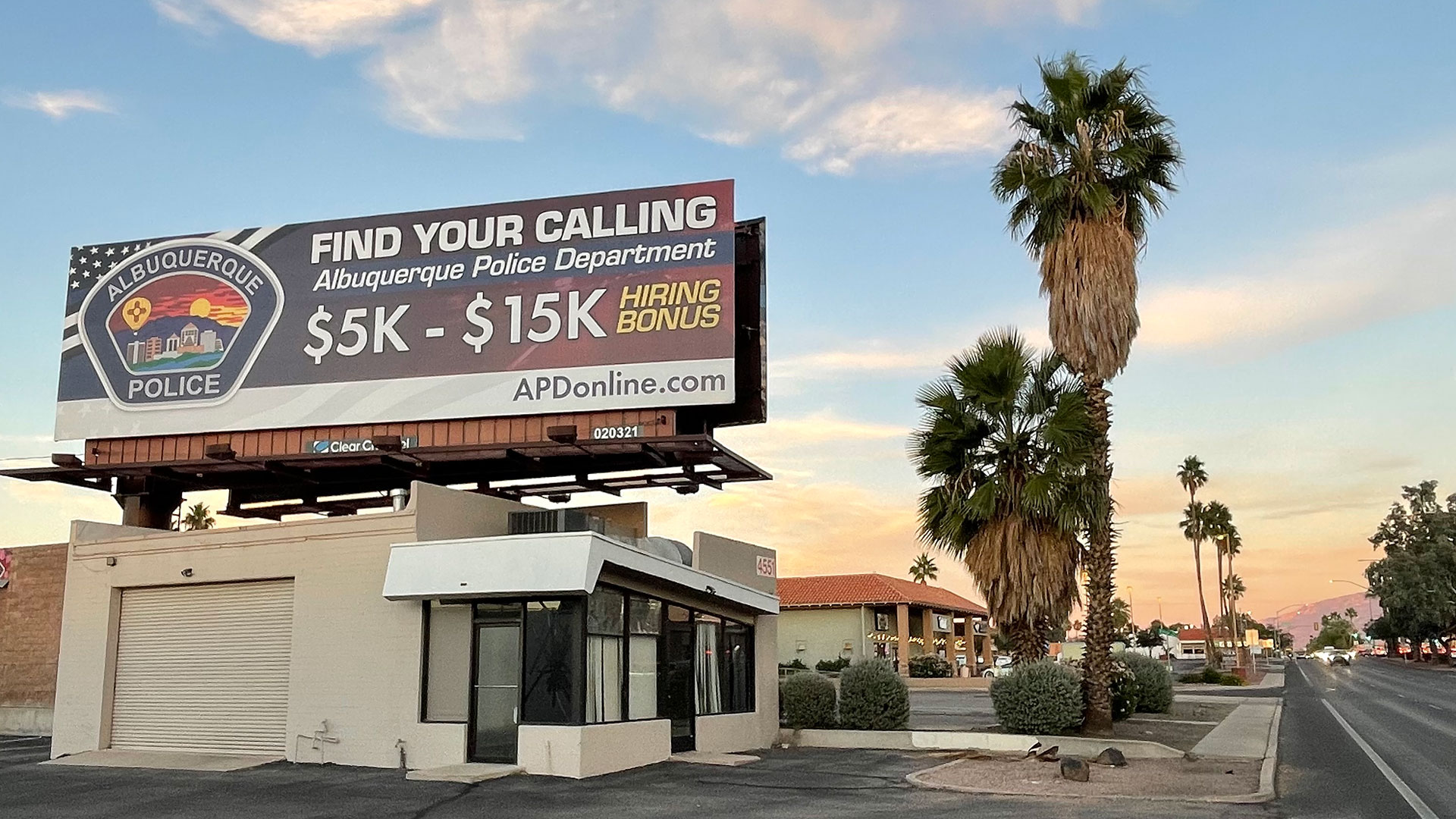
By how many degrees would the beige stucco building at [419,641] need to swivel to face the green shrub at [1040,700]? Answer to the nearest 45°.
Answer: approximately 45° to its left

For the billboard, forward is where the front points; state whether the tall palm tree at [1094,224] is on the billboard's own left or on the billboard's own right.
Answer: on the billboard's own left

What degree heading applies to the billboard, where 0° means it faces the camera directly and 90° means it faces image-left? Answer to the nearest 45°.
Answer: approximately 45°

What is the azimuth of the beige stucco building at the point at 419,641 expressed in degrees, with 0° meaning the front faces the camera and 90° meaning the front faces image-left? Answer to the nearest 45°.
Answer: approximately 315°

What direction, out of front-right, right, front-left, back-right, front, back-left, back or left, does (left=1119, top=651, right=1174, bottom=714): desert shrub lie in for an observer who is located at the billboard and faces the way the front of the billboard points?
back-left

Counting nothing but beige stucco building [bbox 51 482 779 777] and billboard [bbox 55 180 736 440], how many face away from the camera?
0

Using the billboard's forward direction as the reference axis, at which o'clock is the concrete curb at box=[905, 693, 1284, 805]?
The concrete curb is roughly at 9 o'clock from the billboard.

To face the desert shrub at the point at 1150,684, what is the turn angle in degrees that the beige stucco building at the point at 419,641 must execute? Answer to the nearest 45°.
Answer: approximately 45° to its left
